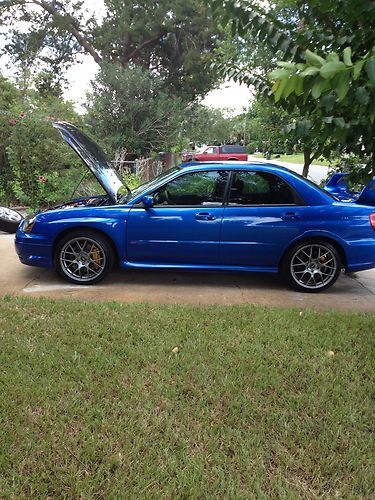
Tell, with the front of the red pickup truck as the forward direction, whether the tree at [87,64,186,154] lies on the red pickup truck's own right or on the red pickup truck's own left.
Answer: on the red pickup truck's own left

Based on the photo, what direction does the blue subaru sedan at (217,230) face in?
to the viewer's left

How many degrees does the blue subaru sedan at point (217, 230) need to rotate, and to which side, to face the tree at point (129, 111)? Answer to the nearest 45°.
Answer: approximately 90° to its right

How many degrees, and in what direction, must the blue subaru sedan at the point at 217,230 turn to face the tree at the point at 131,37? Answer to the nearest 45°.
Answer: approximately 90° to its right

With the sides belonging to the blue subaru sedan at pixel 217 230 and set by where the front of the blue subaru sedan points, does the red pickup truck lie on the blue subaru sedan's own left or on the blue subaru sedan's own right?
on the blue subaru sedan's own right
